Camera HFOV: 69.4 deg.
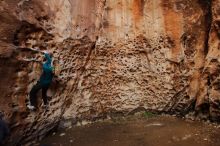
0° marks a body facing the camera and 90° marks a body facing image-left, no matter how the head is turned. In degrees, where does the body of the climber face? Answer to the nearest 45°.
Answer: approximately 135°
